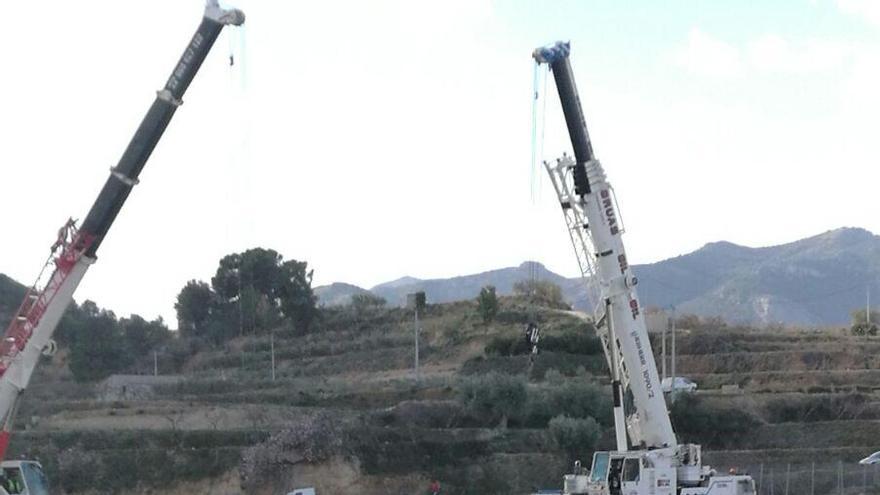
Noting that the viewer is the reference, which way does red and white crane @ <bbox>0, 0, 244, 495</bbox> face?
facing to the right of the viewer
